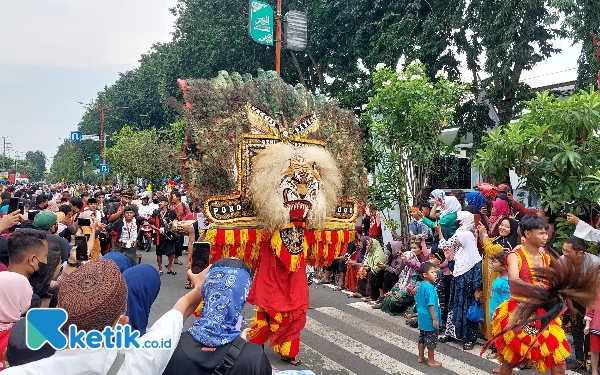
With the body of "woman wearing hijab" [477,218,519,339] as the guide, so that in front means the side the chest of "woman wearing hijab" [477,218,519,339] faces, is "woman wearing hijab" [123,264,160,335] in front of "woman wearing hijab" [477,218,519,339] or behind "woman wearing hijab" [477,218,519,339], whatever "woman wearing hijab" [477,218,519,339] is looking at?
in front

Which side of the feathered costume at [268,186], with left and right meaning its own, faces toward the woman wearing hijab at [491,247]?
left

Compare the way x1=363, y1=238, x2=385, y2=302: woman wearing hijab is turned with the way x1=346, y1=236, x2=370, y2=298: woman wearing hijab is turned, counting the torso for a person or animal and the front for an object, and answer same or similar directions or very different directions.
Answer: same or similar directions

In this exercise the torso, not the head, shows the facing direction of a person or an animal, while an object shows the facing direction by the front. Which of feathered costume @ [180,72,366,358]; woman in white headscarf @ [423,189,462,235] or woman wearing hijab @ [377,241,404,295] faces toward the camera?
the feathered costume

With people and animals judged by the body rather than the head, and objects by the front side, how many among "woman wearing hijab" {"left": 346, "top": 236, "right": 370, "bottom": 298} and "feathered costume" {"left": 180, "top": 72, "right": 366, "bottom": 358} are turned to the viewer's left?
1

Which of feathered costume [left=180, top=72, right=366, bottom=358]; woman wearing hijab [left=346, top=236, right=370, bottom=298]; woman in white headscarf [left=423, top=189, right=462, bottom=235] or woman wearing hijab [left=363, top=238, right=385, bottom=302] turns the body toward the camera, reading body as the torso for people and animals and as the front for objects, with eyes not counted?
the feathered costume

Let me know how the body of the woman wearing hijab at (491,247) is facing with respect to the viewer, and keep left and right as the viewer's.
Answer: facing the viewer and to the left of the viewer

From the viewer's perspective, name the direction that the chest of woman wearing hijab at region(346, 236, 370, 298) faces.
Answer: to the viewer's left

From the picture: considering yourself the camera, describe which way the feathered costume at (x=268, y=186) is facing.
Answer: facing the viewer

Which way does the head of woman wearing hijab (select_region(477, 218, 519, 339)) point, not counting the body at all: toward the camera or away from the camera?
toward the camera

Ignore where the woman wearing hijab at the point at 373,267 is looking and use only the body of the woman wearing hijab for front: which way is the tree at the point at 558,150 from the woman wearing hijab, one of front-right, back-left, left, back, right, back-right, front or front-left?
back-left

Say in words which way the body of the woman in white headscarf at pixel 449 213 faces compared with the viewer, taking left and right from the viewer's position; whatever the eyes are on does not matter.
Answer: facing to the left of the viewer

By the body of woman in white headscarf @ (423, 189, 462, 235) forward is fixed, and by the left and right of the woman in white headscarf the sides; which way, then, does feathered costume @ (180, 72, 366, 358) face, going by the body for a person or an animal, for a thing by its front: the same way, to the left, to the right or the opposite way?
to the left

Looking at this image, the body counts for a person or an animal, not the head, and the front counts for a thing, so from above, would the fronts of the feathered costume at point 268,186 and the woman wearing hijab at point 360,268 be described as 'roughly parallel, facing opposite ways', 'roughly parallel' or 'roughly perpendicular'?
roughly perpendicular

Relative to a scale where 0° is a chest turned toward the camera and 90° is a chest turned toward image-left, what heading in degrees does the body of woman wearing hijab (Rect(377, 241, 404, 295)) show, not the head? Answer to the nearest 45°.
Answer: approximately 90°

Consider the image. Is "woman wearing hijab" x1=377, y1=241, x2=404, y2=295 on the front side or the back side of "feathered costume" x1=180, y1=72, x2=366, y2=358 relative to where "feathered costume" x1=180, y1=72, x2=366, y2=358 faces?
on the back side

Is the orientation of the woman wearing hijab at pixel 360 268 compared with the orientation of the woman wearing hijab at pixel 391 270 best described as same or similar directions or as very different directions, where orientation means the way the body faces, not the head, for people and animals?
same or similar directions

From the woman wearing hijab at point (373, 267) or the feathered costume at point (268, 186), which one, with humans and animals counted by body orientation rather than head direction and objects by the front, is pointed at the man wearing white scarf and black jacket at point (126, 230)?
the woman wearing hijab

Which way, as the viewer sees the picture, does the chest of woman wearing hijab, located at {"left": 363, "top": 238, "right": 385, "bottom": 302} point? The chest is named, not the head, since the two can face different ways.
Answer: to the viewer's left
